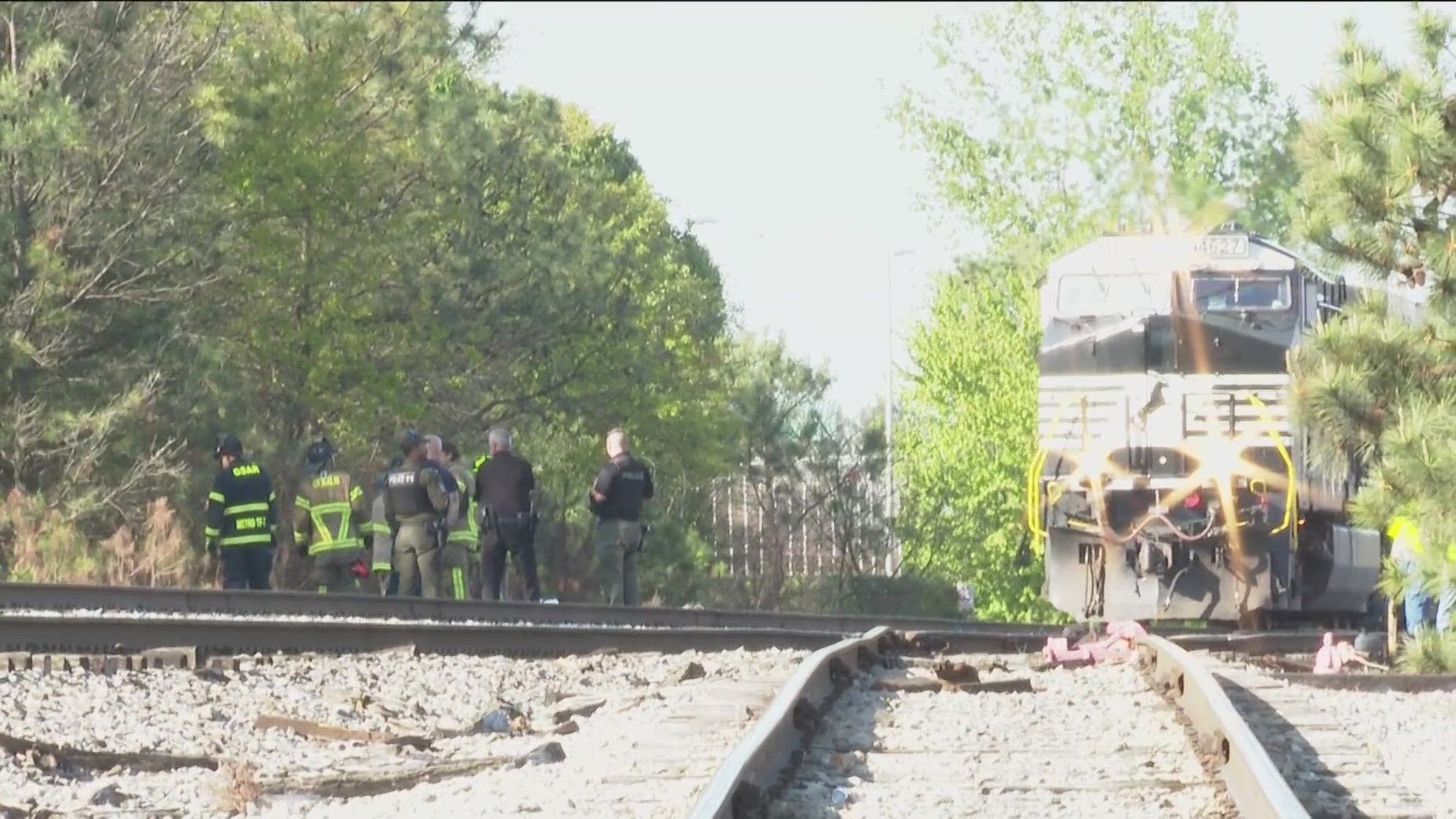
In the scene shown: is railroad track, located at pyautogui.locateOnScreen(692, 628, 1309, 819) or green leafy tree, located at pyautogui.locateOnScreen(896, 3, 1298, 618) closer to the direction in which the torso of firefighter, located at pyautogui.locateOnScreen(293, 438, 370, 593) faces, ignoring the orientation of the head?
the green leafy tree

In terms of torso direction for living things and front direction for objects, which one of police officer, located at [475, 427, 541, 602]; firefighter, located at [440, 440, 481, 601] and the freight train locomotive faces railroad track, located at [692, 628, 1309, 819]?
the freight train locomotive

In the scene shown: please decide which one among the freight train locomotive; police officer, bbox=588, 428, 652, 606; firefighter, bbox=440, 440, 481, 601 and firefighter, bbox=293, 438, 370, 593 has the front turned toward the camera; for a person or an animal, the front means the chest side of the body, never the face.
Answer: the freight train locomotive

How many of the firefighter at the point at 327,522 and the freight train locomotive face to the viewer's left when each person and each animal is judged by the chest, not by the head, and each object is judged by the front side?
0

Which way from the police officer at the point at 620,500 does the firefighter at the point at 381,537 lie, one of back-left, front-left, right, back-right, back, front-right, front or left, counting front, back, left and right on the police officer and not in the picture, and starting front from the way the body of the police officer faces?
front-left

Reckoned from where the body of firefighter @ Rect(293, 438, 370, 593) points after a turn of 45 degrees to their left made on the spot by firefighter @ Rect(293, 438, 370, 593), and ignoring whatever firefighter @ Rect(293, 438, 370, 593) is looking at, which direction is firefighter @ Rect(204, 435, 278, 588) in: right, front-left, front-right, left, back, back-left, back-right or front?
left

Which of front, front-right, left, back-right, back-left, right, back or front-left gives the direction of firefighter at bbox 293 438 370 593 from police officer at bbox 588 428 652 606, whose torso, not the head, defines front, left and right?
front-left

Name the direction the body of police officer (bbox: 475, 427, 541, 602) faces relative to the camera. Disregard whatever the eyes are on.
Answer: away from the camera

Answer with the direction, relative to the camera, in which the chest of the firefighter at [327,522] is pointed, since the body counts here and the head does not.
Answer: away from the camera

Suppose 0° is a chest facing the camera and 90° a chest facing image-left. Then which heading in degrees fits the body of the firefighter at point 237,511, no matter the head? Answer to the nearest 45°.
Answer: approximately 135°

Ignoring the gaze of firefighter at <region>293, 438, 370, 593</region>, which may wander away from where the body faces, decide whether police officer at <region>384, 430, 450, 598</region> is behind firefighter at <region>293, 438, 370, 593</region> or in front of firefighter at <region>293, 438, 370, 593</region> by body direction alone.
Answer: behind

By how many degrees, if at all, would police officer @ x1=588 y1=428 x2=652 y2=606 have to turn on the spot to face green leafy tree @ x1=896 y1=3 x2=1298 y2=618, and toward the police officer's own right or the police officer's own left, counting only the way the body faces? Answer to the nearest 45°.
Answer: approximately 45° to the police officer's own right

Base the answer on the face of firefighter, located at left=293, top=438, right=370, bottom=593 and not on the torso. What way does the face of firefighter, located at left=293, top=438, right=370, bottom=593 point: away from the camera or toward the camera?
away from the camera

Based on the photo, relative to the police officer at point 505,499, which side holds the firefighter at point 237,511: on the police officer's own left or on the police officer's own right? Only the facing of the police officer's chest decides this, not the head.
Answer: on the police officer's own left

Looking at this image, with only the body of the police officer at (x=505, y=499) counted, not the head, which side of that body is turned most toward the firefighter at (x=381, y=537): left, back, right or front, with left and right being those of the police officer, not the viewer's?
left

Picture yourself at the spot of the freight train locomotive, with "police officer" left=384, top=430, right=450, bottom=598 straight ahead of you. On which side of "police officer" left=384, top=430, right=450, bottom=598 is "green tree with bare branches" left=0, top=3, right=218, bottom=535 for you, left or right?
right

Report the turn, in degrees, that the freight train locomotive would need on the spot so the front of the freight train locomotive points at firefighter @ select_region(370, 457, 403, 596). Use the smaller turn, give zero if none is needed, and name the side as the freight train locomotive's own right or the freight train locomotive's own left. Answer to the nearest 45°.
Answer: approximately 90° to the freight train locomotive's own right
